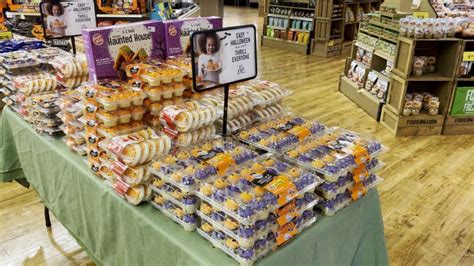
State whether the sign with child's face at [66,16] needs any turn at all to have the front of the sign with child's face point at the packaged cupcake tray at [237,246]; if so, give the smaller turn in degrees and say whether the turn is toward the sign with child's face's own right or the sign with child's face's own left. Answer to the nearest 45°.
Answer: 0° — it already faces it

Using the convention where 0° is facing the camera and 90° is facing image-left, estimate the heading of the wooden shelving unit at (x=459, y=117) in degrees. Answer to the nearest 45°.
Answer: approximately 0°

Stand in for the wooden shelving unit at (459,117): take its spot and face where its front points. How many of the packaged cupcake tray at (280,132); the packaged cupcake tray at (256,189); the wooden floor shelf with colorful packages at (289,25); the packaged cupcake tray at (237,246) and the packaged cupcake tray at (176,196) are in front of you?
4

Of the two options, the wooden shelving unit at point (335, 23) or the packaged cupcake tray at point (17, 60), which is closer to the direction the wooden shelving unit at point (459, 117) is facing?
the packaged cupcake tray
